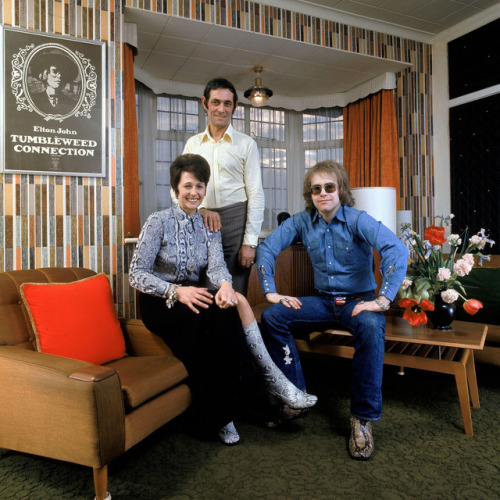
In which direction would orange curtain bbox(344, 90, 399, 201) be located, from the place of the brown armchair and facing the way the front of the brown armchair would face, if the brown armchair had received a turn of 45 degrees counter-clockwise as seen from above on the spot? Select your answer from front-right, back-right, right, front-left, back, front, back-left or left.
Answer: front-left

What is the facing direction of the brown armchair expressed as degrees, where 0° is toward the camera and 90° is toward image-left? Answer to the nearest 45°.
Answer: approximately 315°

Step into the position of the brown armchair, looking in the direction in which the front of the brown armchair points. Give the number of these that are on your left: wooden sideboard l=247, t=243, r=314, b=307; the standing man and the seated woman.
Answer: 3

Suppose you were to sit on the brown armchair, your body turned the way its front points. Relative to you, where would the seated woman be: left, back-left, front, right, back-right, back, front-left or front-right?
left

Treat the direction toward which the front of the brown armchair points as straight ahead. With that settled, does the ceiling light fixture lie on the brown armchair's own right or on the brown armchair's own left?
on the brown armchair's own left

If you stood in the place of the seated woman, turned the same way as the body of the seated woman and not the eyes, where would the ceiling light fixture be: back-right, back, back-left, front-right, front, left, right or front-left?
back-left

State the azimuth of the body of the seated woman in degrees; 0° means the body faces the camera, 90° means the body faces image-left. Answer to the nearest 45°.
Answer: approximately 315°

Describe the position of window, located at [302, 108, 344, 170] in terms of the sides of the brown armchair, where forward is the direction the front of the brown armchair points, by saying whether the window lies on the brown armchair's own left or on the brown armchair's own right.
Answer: on the brown armchair's own left

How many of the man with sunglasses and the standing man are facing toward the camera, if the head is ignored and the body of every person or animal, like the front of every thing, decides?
2

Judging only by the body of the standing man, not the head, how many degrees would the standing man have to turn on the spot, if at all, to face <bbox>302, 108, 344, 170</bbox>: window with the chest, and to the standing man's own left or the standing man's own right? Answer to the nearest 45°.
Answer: approximately 180°
